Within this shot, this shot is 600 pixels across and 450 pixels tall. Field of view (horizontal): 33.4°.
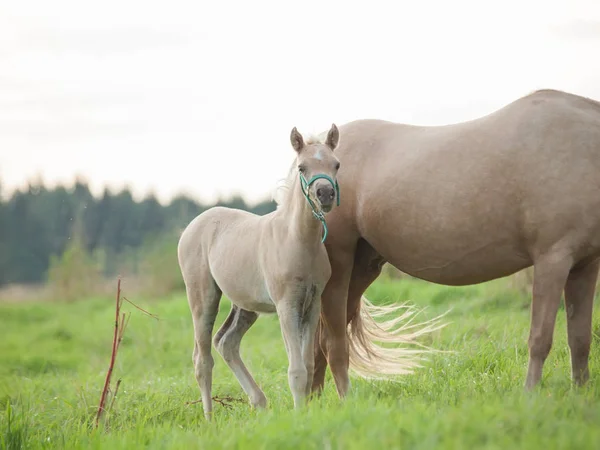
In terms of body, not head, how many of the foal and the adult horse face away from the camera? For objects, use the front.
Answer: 0

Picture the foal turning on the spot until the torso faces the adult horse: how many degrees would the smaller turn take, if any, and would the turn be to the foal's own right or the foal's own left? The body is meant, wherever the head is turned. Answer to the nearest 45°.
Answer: approximately 45° to the foal's own left
